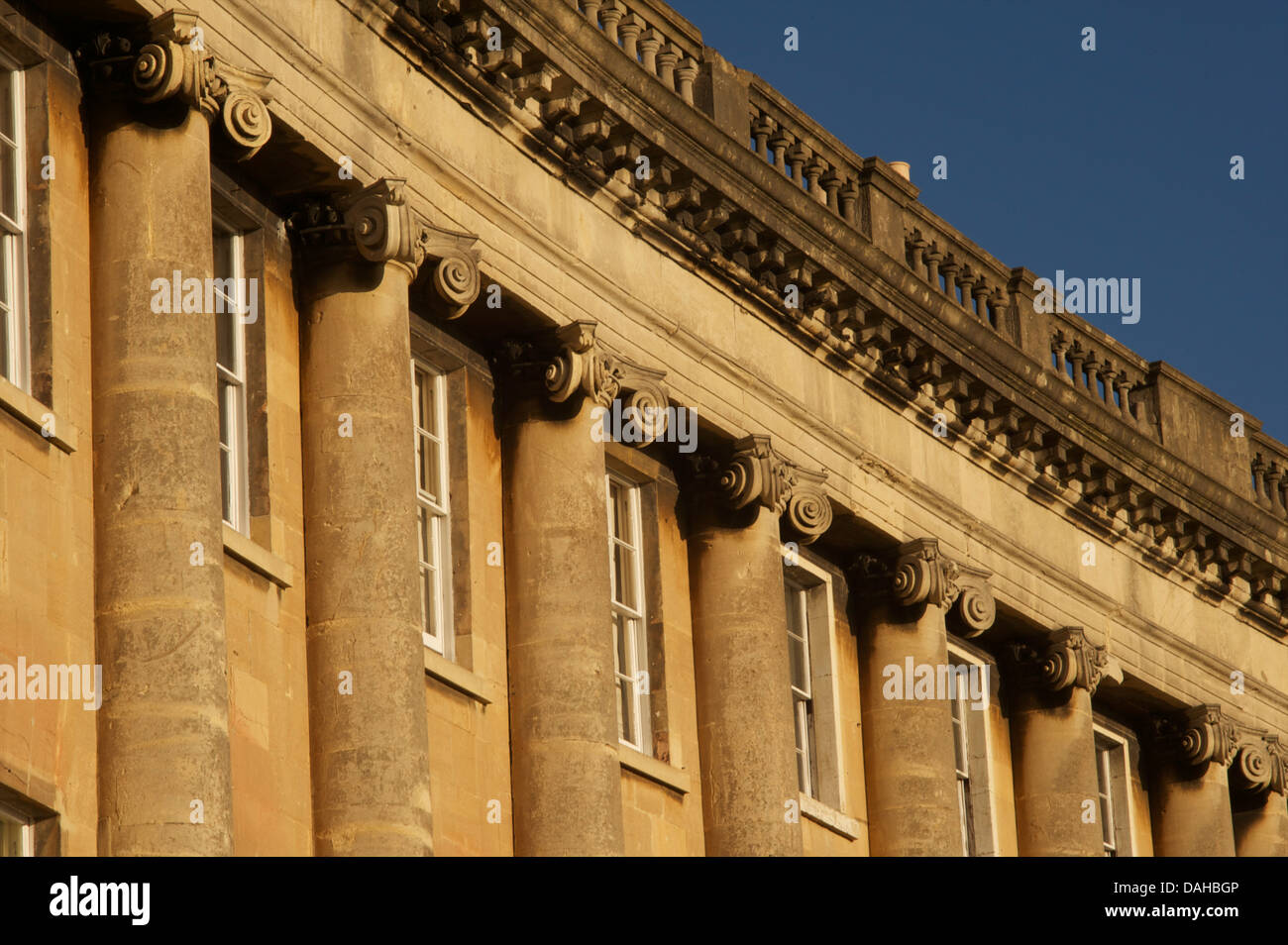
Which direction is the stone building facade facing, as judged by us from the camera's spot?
facing the viewer and to the right of the viewer
